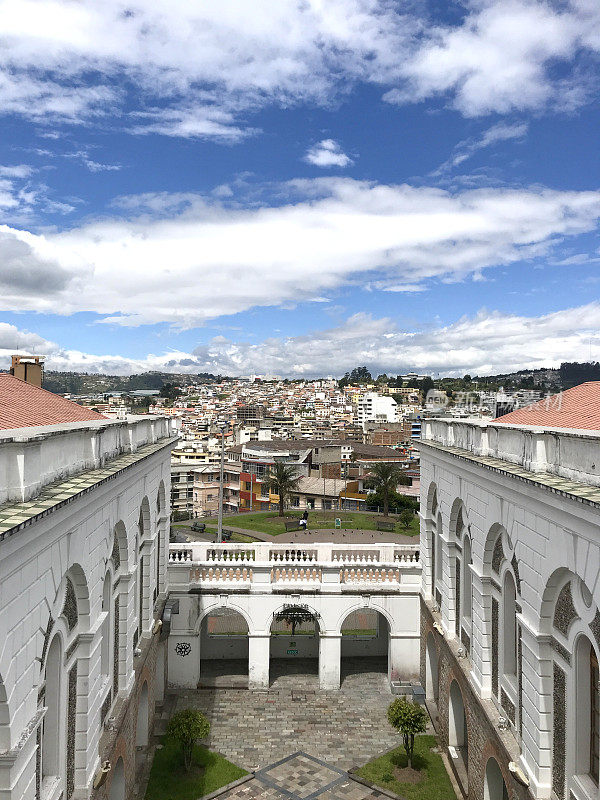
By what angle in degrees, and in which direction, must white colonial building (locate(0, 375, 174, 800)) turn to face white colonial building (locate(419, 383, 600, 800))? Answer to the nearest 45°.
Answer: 0° — it already faces it

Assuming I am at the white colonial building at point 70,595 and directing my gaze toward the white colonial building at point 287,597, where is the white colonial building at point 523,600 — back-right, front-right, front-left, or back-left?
front-right

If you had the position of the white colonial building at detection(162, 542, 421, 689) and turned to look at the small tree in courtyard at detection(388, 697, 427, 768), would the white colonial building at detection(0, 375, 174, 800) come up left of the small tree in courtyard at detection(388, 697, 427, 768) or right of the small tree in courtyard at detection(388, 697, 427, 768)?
right

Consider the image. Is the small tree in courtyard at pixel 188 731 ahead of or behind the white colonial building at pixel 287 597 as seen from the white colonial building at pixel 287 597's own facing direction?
ahead

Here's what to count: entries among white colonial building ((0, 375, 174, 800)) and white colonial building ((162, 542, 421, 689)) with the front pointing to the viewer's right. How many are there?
1

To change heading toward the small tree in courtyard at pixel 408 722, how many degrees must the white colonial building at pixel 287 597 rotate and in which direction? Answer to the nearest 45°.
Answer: approximately 45° to its left

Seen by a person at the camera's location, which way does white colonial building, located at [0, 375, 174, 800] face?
facing to the right of the viewer

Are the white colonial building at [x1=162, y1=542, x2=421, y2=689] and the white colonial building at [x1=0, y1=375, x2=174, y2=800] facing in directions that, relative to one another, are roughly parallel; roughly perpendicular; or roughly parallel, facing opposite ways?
roughly perpendicular

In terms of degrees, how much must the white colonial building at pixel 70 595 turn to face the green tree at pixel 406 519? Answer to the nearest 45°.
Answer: approximately 45° to its left

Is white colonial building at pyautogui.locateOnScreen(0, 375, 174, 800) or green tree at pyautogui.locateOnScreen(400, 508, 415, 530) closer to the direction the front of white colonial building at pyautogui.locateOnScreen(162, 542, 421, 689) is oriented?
the white colonial building

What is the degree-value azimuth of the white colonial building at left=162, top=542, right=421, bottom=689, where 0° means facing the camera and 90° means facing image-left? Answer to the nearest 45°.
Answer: approximately 0°
